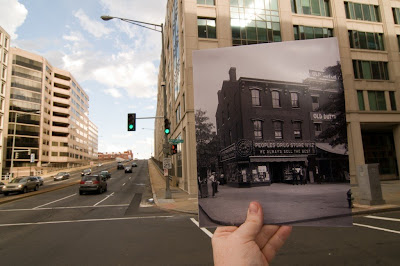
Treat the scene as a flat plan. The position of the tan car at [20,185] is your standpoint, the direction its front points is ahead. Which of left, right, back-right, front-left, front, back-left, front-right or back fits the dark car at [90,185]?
left

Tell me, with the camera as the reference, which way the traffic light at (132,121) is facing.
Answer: facing the viewer

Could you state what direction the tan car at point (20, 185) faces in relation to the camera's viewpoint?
facing the viewer and to the left of the viewer

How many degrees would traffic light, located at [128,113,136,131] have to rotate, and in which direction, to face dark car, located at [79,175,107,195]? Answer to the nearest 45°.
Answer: approximately 135° to its right

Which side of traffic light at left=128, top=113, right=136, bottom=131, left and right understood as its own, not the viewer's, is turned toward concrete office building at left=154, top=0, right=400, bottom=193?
left

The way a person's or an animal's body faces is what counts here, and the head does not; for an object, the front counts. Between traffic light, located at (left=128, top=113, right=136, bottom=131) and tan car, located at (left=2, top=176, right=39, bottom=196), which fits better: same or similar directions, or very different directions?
same or similar directions

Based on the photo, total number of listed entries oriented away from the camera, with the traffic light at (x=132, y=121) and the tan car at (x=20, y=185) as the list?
0
